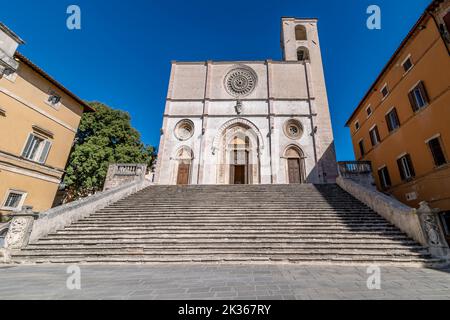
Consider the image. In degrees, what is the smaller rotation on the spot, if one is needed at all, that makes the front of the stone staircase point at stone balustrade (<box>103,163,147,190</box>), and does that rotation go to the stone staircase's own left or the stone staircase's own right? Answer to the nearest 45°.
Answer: approximately 135° to the stone staircase's own right

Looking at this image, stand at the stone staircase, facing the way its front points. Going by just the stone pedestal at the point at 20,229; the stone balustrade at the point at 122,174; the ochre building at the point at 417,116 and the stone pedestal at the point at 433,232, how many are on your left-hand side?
2

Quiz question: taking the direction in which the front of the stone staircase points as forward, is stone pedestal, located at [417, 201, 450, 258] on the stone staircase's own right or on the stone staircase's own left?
on the stone staircase's own left

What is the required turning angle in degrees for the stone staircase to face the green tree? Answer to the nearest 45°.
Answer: approximately 135° to its right

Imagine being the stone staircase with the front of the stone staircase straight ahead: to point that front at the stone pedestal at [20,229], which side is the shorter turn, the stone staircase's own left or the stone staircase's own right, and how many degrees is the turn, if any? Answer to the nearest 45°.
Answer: approximately 90° to the stone staircase's own right

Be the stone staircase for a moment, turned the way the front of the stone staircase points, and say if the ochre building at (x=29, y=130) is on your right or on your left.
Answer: on your right

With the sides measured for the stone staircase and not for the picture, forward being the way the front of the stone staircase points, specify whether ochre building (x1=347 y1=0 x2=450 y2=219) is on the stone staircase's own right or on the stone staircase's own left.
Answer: on the stone staircase's own left

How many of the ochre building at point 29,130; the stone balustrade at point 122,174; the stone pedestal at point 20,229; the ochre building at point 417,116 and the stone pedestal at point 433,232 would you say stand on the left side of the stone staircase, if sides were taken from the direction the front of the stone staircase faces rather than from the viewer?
2

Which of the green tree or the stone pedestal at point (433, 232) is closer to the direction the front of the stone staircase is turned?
the stone pedestal

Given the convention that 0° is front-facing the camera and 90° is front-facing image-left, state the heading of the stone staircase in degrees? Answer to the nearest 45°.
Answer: approximately 0°

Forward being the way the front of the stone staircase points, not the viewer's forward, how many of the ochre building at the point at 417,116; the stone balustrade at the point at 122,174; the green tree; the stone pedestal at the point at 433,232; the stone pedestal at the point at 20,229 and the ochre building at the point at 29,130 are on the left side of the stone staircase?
2
